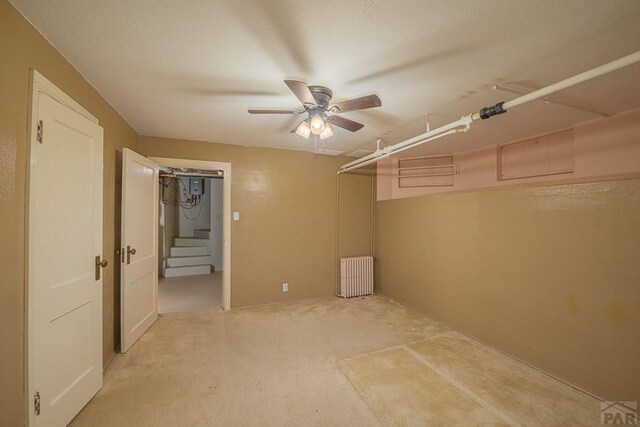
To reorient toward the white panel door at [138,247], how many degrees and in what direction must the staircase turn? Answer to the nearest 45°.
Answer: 0° — it already faces it

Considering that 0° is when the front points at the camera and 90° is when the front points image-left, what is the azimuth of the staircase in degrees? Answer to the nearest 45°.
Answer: approximately 0°

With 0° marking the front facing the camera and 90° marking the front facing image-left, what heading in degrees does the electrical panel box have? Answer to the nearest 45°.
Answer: approximately 0°

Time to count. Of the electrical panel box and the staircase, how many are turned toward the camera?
2

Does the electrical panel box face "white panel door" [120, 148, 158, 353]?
yes
